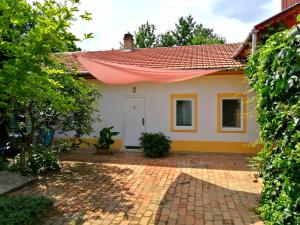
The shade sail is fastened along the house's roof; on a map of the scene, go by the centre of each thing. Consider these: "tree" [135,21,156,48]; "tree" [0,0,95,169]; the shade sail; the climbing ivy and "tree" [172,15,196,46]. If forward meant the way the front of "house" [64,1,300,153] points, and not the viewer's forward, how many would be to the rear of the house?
2

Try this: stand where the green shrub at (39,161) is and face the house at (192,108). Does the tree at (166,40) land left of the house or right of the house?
left

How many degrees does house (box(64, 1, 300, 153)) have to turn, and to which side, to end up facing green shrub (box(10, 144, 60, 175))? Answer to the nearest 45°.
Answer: approximately 45° to its right

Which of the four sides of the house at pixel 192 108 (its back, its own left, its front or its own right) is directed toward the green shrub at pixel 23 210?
front

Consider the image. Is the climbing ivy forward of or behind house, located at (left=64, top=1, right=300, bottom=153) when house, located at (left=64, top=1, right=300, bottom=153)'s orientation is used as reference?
forward

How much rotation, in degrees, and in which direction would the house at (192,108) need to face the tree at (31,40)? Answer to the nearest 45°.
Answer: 0° — it already faces it

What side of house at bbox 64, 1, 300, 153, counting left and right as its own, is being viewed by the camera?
front

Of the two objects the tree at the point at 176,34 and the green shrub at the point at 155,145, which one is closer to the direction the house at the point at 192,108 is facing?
the green shrub

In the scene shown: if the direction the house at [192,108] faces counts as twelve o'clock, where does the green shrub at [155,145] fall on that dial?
The green shrub is roughly at 2 o'clock from the house.

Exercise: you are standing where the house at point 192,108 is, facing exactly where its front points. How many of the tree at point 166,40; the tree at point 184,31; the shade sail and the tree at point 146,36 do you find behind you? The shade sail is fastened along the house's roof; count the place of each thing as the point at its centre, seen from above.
3

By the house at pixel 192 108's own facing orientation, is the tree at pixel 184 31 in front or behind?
behind

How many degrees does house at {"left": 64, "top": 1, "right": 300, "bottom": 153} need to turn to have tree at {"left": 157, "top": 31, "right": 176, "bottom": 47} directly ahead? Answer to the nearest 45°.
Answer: approximately 180°

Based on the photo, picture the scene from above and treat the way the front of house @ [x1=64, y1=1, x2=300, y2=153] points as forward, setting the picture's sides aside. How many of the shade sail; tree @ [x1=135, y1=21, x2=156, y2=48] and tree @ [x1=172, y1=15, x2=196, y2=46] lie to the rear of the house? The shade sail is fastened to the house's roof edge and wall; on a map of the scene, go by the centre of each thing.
2

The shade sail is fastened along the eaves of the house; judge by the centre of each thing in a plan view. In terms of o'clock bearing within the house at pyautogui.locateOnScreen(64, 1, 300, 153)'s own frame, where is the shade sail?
The shade sail is roughly at 1 o'clock from the house.
